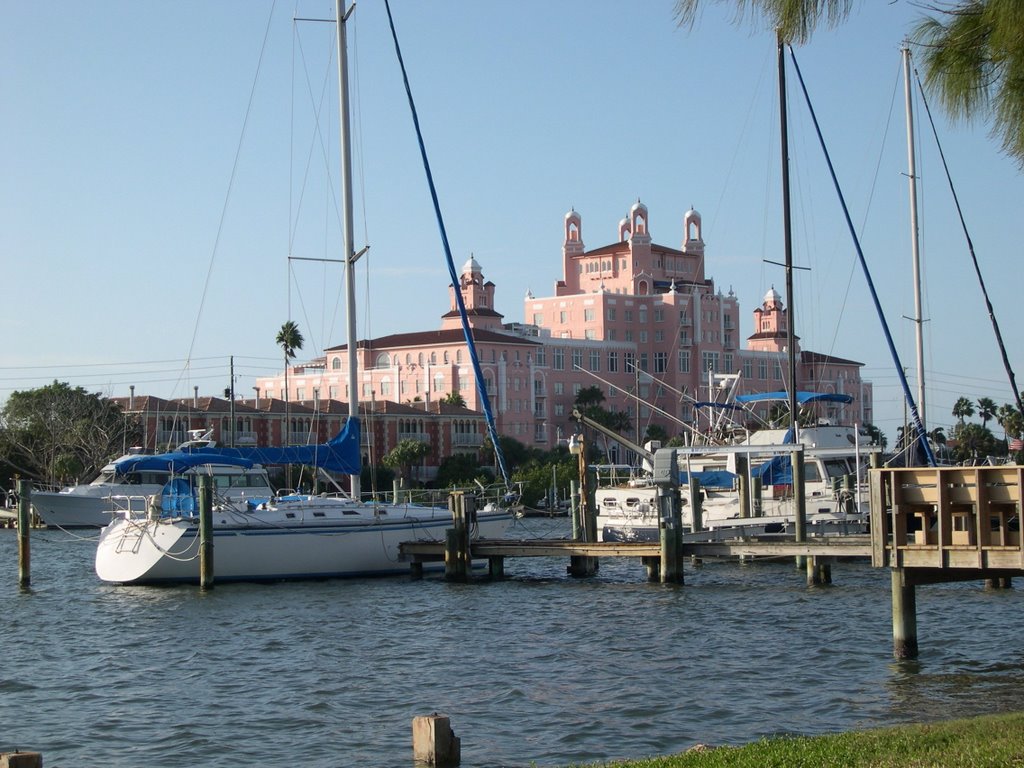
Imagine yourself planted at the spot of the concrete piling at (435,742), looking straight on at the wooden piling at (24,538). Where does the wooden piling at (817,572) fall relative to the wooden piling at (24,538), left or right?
right

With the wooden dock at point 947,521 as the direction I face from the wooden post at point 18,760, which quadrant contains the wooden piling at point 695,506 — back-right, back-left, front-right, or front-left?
front-left

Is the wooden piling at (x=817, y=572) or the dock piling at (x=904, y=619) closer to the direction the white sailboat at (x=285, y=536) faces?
the wooden piling

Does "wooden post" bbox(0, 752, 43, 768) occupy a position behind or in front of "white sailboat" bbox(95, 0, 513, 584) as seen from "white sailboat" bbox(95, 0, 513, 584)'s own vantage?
behind

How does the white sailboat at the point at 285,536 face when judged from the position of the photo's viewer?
facing away from the viewer and to the right of the viewer

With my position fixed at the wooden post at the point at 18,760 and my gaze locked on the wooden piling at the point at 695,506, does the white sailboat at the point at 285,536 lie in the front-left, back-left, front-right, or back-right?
front-left

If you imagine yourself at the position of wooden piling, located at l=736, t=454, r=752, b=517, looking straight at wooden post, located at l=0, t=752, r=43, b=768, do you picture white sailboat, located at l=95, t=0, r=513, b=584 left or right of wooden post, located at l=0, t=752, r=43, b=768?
right

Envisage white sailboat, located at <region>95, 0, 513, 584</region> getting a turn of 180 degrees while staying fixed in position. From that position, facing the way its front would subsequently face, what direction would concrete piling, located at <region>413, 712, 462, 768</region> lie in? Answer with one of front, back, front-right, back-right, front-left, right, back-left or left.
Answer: front-left
